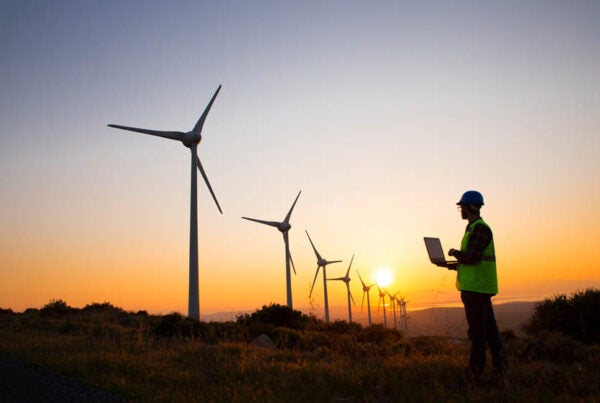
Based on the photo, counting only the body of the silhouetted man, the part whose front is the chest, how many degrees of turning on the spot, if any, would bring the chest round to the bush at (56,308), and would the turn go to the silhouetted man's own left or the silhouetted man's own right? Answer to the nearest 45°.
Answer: approximately 45° to the silhouetted man's own right

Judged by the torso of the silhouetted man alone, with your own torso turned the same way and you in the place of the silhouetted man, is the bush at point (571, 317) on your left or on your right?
on your right

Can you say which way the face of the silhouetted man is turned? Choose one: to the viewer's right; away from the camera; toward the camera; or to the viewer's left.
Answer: to the viewer's left

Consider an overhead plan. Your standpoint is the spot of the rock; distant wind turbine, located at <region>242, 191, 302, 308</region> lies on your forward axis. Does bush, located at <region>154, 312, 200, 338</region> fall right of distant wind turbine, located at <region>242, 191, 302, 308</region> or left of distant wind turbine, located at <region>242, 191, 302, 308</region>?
left

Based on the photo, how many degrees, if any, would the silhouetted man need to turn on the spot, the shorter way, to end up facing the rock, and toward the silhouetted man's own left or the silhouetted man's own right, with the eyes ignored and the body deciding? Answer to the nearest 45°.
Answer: approximately 45° to the silhouetted man's own right

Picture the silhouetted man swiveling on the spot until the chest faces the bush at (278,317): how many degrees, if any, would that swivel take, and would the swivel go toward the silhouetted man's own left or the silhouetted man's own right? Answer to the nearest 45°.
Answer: approximately 45° to the silhouetted man's own right

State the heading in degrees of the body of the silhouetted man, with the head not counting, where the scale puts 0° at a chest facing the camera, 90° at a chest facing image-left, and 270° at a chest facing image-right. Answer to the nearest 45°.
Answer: approximately 90°

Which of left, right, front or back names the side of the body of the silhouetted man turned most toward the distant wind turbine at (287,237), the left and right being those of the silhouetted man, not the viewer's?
right

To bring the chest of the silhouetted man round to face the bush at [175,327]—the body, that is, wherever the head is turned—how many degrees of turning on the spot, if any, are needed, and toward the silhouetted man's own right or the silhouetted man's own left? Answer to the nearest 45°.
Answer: approximately 45° to the silhouetted man's own right
